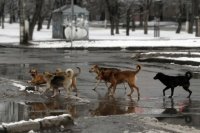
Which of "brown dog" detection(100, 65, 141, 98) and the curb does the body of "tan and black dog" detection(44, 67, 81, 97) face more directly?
the curb

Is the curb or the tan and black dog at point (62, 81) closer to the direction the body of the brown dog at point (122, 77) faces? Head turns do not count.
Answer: the tan and black dog

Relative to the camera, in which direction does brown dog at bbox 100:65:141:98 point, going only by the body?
to the viewer's left

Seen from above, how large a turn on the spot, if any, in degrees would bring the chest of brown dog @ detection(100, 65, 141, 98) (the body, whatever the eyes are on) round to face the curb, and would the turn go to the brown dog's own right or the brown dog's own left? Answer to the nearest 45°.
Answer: approximately 90° to the brown dog's own left

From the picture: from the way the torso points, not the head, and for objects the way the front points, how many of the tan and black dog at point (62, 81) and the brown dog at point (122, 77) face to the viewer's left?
2

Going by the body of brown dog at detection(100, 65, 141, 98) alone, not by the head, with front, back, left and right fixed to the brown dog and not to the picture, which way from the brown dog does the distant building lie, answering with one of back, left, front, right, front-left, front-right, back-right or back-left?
right

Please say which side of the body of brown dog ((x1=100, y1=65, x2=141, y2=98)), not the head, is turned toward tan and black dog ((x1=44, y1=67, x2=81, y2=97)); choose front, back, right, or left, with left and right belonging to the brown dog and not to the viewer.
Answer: front

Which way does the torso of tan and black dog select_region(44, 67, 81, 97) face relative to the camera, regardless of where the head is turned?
to the viewer's left

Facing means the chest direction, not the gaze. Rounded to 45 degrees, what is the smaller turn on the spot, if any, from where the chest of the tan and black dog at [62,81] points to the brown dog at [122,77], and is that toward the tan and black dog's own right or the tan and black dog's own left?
approximately 180°

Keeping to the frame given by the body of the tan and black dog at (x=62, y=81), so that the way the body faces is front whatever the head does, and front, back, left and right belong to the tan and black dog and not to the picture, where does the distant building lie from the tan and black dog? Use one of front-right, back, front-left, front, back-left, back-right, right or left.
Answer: right
